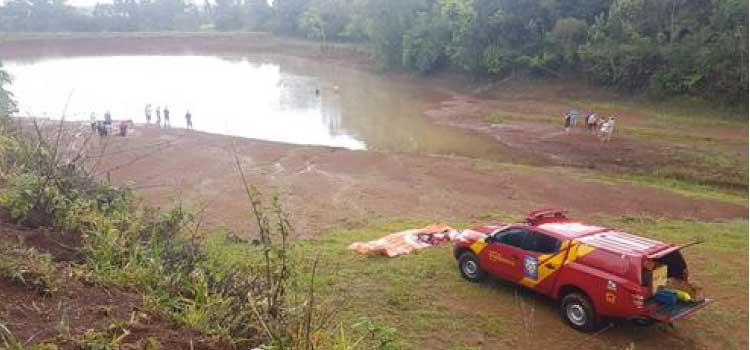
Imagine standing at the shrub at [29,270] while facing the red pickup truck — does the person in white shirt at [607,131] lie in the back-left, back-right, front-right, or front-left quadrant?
front-left

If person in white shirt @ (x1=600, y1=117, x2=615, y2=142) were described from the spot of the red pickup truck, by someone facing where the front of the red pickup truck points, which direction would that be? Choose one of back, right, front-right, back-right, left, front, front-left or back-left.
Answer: front-right

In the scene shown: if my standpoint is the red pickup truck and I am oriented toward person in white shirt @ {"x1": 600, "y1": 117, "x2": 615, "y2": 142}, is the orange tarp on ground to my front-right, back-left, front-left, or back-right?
front-left

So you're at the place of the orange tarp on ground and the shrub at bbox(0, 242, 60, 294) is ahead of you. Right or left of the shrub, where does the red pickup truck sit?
left

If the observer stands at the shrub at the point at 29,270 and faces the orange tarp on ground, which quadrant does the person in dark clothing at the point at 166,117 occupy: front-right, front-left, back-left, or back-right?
front-left

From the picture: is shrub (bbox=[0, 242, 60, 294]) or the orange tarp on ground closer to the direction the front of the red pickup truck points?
the orange tarp on ground

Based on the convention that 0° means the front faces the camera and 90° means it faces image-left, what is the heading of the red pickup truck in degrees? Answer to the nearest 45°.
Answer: approximately 135°

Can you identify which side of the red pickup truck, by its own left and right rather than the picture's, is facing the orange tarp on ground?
front

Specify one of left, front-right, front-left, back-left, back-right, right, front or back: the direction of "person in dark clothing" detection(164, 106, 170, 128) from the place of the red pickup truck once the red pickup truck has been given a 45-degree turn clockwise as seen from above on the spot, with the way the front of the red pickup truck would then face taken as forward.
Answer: front-left

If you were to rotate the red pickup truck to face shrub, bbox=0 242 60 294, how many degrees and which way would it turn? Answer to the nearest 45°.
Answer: approximately 90° to its left

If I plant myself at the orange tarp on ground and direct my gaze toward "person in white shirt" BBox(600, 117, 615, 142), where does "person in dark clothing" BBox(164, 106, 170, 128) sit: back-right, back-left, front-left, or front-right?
front-left
